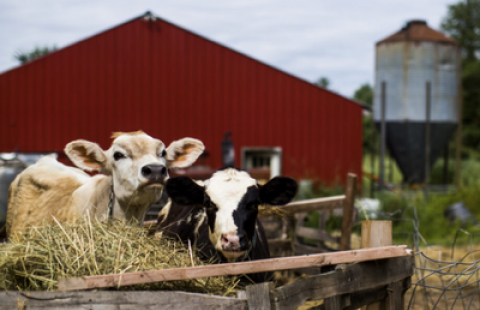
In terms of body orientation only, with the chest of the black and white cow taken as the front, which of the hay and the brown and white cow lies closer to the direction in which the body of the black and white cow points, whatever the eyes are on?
the hay

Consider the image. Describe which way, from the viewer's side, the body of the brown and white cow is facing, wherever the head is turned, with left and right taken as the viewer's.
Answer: facing the viewer and to the right of the viewer

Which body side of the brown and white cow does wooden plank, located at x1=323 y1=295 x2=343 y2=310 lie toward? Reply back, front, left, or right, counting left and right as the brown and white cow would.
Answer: front

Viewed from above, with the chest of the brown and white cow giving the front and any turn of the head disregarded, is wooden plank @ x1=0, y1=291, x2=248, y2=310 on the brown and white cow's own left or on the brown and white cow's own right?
on the brown and white cow's own right

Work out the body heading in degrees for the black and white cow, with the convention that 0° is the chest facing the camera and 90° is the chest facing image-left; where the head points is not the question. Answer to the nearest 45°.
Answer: approximately 315°

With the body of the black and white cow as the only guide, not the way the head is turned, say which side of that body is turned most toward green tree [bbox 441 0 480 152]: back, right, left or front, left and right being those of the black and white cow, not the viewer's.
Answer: left

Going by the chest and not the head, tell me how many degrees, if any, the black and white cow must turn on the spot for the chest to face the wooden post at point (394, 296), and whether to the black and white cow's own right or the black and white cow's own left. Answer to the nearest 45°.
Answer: approximately 45° to the black and white cow's own left

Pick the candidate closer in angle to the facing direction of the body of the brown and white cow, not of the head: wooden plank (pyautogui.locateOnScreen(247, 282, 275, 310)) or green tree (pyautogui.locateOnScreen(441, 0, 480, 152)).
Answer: the wooden plank

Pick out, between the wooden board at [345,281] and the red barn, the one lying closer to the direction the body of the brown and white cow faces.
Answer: the wooden board

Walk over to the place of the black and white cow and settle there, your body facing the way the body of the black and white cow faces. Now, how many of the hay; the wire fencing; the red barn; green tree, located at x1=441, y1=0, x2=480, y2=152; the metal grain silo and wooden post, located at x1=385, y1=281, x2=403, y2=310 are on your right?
1

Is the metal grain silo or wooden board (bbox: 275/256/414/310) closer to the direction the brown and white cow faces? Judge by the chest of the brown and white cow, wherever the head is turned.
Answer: the wooden board

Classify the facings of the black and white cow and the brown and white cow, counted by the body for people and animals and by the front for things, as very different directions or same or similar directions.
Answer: same or similar directions

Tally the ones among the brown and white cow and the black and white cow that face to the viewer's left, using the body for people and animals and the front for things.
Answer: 0

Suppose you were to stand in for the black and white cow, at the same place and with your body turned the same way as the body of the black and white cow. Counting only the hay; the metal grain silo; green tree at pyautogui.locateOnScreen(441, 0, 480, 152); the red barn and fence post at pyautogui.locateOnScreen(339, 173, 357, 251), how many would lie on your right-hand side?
1
